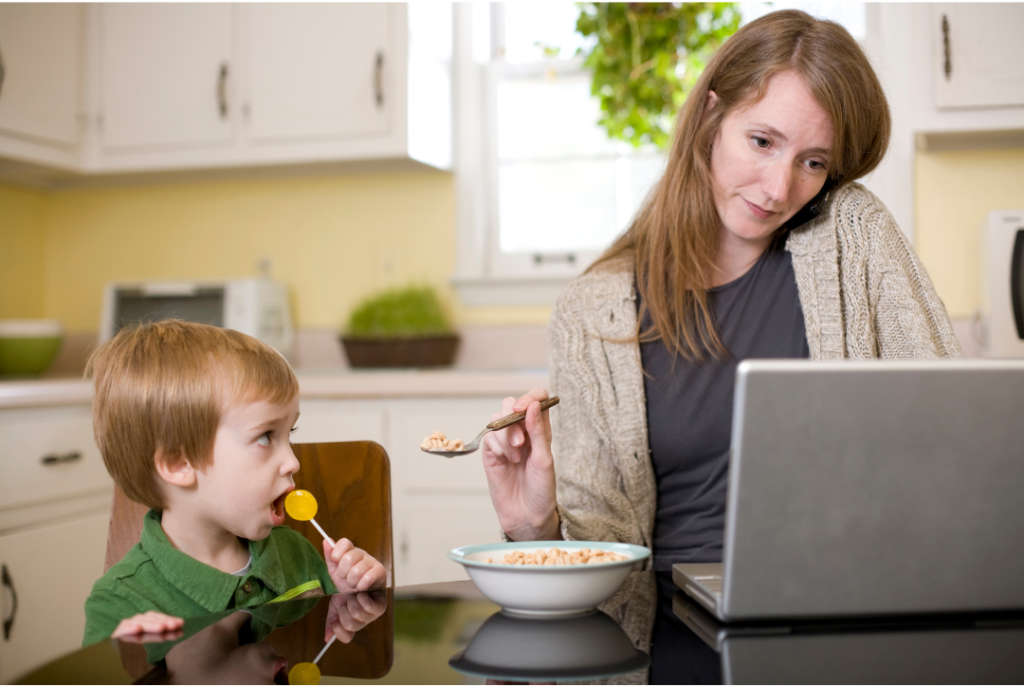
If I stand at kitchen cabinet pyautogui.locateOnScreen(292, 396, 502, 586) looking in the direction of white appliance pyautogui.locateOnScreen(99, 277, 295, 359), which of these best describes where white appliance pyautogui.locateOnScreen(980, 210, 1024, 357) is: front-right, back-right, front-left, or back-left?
back-right

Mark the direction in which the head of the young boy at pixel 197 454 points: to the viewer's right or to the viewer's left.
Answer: to the viewer's right

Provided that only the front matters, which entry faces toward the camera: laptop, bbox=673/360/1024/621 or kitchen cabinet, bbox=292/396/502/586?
the kitchen cabinet

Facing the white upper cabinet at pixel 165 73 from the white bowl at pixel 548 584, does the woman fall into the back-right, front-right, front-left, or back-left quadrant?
front-right

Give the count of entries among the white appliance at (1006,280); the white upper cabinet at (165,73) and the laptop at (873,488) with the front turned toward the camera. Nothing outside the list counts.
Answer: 2

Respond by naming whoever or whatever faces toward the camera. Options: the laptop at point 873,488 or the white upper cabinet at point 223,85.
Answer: the white upper cabinet

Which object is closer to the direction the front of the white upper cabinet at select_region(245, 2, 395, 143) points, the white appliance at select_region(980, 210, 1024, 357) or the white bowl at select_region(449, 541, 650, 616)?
the white bowl

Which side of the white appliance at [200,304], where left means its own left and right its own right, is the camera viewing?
front

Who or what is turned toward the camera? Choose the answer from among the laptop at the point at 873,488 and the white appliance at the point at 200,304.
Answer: the white appliance

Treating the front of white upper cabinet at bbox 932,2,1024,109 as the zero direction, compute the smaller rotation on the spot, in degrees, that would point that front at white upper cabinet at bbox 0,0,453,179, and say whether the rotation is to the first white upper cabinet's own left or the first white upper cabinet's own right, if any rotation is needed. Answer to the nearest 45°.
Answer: approximately 90° to the first white upper cabinet's own right

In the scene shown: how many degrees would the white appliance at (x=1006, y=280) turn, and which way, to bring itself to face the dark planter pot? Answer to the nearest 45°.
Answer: approximately 90° to its right

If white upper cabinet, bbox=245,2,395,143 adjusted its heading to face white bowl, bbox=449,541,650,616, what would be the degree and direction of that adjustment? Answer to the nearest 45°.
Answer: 0° — it already faces it

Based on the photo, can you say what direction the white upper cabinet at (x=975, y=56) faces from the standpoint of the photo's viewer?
facing the viewer

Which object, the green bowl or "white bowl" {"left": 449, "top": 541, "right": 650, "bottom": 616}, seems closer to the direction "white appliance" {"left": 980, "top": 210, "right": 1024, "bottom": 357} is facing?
the white bowl

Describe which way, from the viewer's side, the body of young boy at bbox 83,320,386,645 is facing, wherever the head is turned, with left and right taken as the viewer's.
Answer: facing the viewer and to the right of the viewer
